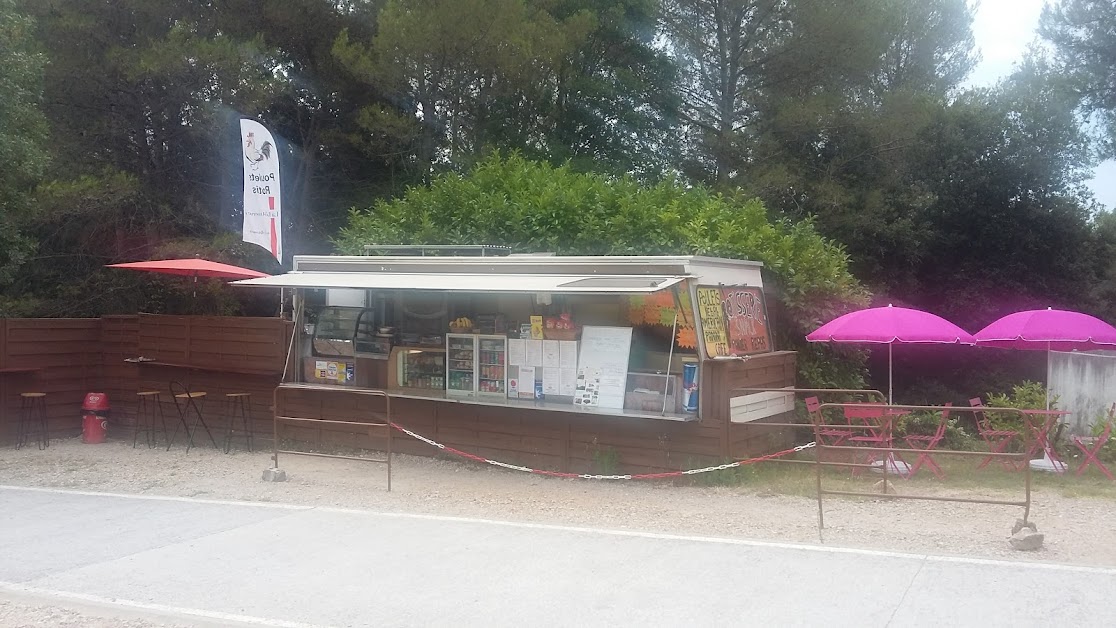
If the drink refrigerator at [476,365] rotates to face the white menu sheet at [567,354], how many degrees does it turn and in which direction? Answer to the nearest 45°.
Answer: approximately 45° to its left

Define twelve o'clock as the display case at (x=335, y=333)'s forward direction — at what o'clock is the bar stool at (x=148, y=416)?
The bar stool is roughly at 4 o'clock from the display case.

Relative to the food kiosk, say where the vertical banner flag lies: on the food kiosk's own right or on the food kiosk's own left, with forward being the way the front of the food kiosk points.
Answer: on the food kiosk's own right

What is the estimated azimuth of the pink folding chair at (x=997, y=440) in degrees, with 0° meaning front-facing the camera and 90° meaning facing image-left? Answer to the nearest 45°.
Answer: approximately 270°

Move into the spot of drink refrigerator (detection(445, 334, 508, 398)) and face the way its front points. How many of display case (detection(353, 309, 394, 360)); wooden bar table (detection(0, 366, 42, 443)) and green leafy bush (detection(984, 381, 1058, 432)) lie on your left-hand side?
1

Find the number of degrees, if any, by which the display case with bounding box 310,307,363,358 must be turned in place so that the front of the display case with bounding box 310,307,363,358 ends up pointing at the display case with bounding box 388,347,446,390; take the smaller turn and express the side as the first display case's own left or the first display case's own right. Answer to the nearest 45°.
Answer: approximately 45° to the first display case's own left

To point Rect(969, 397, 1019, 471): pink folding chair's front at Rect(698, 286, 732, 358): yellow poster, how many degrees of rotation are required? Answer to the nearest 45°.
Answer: approximately 135° to its right

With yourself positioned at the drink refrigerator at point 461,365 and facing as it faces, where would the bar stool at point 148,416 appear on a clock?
The bar stool is roughly at 4 o'clock from the drink refrigerator.

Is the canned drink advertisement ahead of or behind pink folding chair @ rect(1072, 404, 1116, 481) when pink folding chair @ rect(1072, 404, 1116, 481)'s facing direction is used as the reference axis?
ahead

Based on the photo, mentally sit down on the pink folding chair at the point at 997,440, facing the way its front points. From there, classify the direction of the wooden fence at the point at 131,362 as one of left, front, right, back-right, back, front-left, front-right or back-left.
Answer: back
